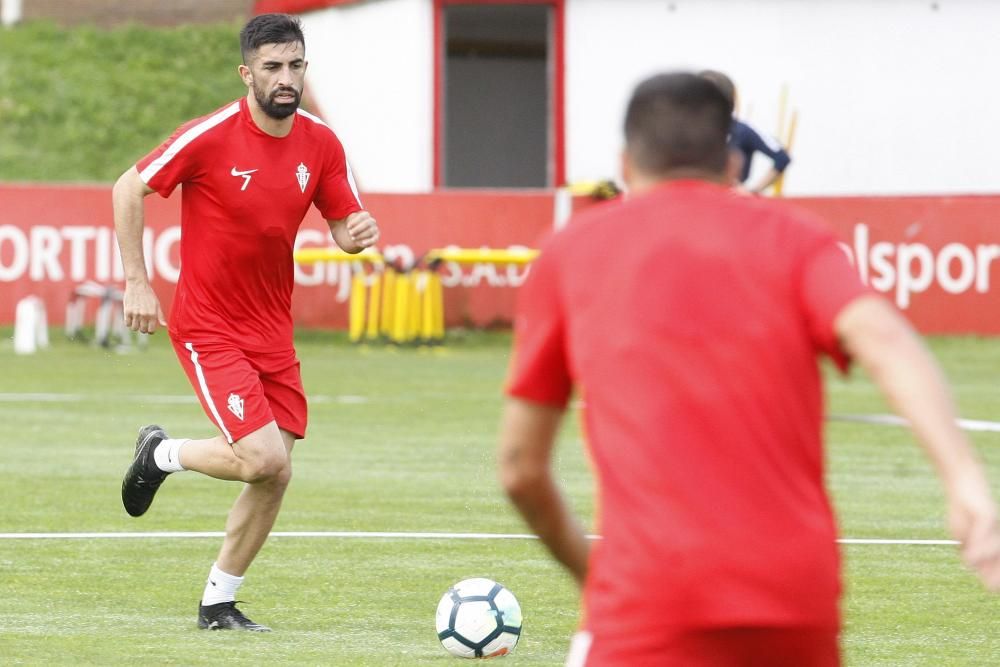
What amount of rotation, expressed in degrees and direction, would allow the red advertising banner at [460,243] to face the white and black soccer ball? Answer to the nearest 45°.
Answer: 0° — it already faces it

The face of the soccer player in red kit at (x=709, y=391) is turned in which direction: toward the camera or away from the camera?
away from the camera

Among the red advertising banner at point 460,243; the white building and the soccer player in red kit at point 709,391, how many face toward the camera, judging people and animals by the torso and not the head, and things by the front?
2

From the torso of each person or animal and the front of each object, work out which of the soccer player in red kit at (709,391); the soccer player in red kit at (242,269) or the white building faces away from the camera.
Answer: the soccer player in red kit at (709,391)

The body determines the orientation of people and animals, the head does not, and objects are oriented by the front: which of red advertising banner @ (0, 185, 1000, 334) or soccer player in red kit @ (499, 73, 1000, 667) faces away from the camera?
the soccer player in red kit

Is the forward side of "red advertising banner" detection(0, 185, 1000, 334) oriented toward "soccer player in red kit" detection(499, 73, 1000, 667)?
yes

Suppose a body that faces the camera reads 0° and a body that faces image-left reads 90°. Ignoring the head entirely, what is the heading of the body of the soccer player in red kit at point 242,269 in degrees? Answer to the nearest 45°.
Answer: approximately 315°

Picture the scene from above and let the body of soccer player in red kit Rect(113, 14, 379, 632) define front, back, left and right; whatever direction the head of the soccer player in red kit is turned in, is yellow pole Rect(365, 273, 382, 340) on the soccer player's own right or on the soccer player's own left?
on the soccer player's own left

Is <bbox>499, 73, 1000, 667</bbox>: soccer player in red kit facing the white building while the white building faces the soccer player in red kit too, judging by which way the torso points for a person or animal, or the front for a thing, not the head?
yes

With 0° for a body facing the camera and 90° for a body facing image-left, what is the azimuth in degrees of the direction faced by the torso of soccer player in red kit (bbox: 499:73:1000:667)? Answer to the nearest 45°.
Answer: approximately 180°

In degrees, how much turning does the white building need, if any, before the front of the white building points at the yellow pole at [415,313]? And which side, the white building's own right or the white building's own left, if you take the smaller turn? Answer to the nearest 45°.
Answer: approximately 45° to the white building's own right

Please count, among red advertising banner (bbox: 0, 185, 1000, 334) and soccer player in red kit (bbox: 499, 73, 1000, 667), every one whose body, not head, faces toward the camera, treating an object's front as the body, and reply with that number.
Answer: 1
